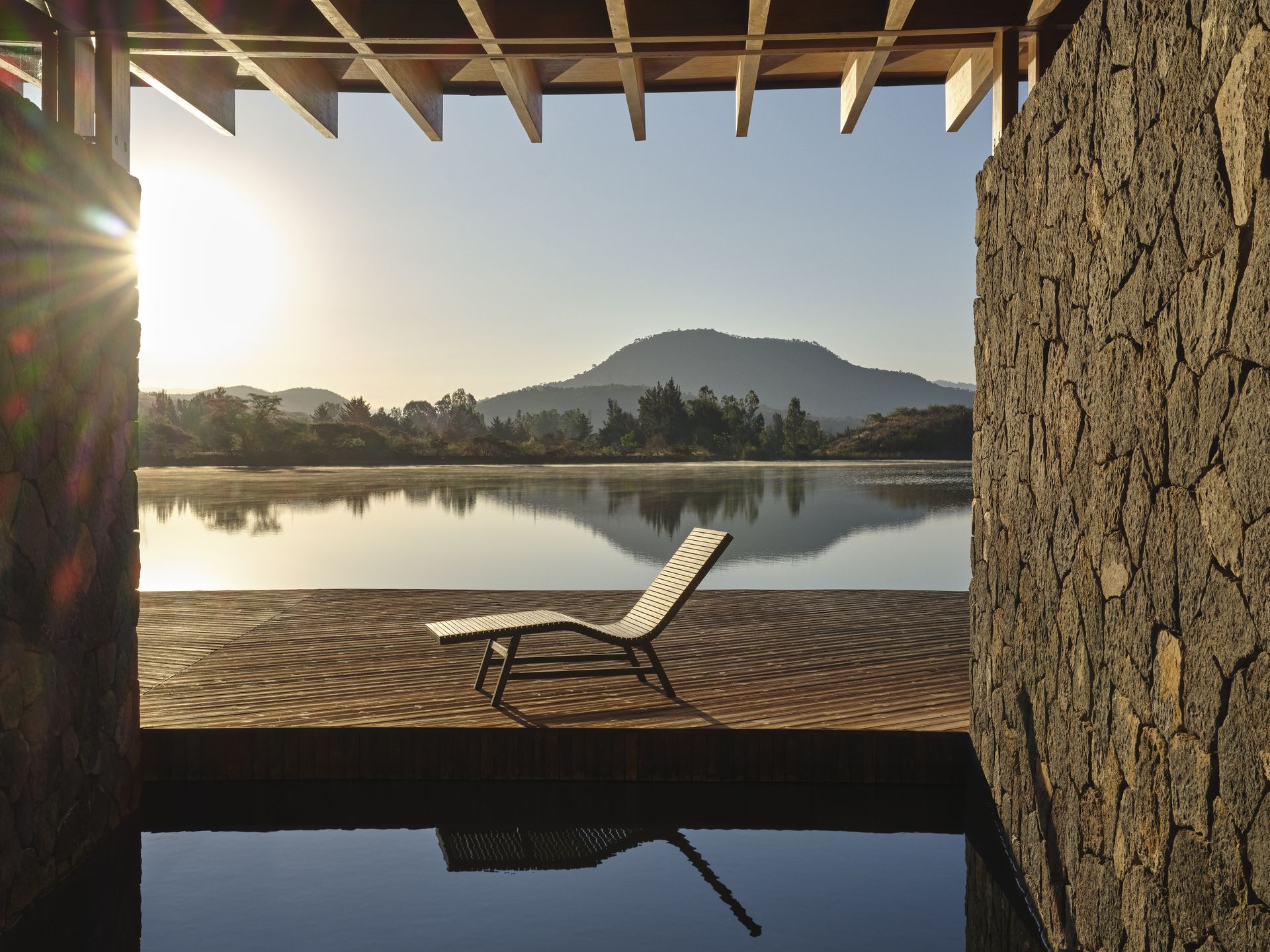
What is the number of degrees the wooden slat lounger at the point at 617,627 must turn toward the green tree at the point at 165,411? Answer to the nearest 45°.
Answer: approximately 45° to its right

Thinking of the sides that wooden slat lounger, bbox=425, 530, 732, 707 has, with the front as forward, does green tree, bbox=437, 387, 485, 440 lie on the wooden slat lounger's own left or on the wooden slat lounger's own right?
on the wooden slat lounger's own right

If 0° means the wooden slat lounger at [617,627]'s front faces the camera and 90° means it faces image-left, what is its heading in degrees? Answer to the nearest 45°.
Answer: approximately 90°

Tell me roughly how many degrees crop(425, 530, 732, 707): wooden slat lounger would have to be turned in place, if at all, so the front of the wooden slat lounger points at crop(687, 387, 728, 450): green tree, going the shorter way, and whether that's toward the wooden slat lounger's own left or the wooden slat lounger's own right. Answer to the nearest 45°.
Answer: approximately 90° to the wooden slat lounger's own right

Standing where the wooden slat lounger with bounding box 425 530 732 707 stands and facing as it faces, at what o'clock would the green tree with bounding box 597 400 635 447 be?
The green tree is roughly at 3 o'clock from the wooden slat lounger.

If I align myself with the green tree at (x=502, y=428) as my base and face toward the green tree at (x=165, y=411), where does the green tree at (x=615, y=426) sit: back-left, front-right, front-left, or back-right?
back-left

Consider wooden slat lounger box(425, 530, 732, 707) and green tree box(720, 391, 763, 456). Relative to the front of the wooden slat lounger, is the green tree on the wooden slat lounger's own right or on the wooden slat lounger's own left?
on the wooden slat lounger's own right

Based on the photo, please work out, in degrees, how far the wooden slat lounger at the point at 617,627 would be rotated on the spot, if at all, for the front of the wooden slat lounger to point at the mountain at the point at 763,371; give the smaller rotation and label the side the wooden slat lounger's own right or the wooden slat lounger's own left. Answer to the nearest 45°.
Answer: approximately 90° to the wooden slat lounger's own right

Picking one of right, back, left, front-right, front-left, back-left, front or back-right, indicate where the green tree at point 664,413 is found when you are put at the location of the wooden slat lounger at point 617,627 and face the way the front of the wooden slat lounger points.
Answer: right

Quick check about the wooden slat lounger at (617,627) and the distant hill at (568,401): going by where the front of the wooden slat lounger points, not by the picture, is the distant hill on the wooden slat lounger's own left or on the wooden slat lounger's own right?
on the wooden slat lounger's own right

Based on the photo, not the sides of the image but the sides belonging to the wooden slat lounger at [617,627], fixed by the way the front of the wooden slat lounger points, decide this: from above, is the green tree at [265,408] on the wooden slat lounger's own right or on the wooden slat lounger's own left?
on the wooden slat lounger's own right

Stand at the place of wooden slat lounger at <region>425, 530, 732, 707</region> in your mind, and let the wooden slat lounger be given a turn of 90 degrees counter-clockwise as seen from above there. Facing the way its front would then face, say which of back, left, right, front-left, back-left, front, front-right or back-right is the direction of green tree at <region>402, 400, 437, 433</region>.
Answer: back

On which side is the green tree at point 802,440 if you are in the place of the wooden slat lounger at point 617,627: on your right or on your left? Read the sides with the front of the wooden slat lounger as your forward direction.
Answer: on your right
